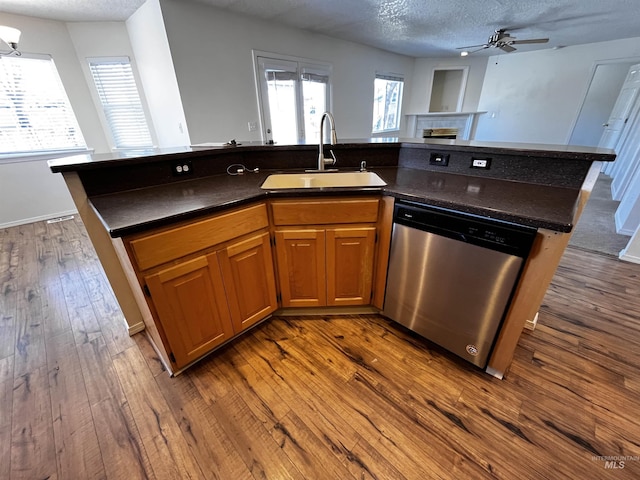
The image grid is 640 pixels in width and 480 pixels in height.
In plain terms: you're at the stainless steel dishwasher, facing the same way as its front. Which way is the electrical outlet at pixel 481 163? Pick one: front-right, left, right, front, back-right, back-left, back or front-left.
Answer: back-right

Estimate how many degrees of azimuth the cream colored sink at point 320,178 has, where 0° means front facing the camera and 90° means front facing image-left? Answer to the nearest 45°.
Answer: approximately 0°

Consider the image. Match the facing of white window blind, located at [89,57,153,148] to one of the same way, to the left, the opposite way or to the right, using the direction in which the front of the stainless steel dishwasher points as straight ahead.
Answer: to the left

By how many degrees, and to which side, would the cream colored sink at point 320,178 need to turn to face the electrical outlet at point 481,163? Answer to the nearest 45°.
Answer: approximately 90° to its left

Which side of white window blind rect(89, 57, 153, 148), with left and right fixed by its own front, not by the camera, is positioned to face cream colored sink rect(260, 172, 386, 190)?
front

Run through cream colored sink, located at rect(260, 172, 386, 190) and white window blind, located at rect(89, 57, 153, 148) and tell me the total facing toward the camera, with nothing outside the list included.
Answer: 2

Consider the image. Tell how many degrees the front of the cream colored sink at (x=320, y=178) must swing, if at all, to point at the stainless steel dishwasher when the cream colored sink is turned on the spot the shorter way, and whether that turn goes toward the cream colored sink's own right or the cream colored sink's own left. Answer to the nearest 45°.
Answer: approximately 45° to the cream colored sink's own left

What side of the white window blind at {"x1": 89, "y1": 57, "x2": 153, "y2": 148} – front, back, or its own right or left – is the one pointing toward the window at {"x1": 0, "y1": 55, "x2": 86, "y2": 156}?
right

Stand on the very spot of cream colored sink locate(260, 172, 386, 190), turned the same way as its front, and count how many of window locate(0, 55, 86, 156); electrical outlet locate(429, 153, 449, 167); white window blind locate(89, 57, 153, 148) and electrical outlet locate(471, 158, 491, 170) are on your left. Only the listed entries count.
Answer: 2

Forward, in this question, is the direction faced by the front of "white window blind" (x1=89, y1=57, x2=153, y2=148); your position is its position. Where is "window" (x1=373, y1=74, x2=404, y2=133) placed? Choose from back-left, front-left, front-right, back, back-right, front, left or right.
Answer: left

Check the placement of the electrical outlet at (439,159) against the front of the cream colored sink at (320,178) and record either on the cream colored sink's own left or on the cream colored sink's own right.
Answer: on the cream colored sink's own left

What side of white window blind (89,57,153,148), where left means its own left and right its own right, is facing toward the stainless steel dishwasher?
front

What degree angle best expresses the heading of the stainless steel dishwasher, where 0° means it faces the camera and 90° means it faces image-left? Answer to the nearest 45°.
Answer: approximately 45°
